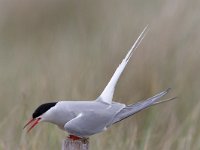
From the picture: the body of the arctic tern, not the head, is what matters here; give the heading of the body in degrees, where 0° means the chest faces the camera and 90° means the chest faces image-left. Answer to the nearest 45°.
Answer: approximately 90°
